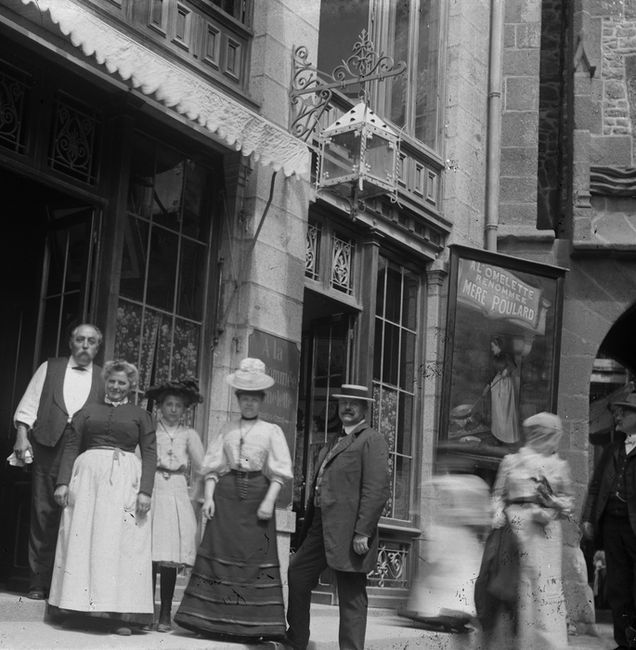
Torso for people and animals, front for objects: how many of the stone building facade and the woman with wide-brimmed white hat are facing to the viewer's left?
0

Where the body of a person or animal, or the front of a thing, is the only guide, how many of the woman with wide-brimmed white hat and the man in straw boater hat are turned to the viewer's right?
0

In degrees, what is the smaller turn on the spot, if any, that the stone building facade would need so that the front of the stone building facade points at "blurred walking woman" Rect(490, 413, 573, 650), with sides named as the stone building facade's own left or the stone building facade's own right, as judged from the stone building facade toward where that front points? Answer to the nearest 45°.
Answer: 0° — it already faces them

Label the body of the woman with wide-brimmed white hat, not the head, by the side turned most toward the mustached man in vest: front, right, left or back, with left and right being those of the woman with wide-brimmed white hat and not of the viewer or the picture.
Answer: right

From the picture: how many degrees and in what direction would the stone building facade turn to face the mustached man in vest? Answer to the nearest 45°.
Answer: approximately 90° to its right

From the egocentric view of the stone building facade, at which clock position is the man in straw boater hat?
The man in straw boater hat is roughly at 1 o'clock from the stone building facade.

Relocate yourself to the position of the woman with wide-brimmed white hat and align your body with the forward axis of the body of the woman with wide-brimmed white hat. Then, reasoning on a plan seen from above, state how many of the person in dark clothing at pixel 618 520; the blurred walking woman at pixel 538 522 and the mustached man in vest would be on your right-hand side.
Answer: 1

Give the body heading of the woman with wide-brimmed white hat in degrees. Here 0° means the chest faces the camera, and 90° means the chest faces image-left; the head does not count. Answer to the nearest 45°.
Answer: approximately 0°

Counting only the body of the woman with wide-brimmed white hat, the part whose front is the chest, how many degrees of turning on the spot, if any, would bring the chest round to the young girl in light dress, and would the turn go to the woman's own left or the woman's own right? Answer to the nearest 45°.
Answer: approximately 135° to the woman's own right
